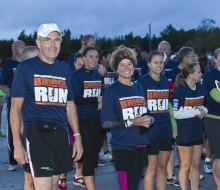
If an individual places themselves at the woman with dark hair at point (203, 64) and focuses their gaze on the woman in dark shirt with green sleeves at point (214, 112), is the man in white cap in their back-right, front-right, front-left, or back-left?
front-right

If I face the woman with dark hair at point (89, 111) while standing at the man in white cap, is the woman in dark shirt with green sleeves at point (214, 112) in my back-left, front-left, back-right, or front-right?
front-right

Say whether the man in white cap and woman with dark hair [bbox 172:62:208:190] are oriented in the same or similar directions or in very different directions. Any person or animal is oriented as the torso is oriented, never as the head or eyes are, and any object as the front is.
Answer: same or similar directions

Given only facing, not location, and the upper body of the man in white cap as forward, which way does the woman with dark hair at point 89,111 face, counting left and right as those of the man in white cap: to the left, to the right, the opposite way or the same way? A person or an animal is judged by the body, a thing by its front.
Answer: the same way

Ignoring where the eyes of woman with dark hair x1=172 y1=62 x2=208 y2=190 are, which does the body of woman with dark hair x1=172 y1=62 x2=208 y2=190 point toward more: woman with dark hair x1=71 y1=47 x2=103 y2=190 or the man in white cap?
the man in white cap

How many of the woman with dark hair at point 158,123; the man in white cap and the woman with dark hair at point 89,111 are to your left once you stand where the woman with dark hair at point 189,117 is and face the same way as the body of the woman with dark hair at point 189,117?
0

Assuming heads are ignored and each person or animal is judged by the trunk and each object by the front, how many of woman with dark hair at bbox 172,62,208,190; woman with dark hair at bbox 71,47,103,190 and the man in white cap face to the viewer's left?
0

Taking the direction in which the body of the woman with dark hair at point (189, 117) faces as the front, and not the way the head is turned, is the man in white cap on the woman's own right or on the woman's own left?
on the woman's own right

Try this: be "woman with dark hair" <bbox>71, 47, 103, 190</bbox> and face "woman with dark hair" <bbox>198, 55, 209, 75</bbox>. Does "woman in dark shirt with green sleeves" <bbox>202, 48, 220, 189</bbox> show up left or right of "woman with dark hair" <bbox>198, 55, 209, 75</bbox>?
right

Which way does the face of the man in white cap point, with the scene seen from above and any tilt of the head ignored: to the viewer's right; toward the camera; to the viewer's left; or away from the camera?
toward the camera

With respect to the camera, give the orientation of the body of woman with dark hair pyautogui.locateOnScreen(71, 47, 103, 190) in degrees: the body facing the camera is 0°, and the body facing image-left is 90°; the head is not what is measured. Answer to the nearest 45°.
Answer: approximately 315°

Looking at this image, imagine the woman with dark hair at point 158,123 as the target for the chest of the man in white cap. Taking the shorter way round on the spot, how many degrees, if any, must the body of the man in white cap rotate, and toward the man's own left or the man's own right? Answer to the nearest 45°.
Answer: approximately 90° to the man's own left

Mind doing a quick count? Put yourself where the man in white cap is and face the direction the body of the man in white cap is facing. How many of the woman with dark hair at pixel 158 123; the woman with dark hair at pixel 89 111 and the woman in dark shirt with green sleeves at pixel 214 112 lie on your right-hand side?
0

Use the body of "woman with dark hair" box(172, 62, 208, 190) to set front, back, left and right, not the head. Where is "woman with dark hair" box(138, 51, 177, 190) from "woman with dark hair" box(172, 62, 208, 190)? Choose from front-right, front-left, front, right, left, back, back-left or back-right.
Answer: right

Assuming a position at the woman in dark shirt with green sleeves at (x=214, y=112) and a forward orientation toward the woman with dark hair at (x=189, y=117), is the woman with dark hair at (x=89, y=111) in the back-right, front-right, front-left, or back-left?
front-right

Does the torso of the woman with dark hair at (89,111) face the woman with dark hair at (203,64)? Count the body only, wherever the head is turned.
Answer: no

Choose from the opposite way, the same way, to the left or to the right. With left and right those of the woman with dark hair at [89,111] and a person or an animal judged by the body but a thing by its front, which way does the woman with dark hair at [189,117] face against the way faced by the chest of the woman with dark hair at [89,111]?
the same way

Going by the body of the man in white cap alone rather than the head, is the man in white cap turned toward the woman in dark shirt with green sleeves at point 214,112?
no

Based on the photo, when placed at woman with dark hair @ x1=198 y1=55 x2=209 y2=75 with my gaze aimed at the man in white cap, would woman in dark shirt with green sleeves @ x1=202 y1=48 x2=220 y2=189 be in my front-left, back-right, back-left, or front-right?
front-left
